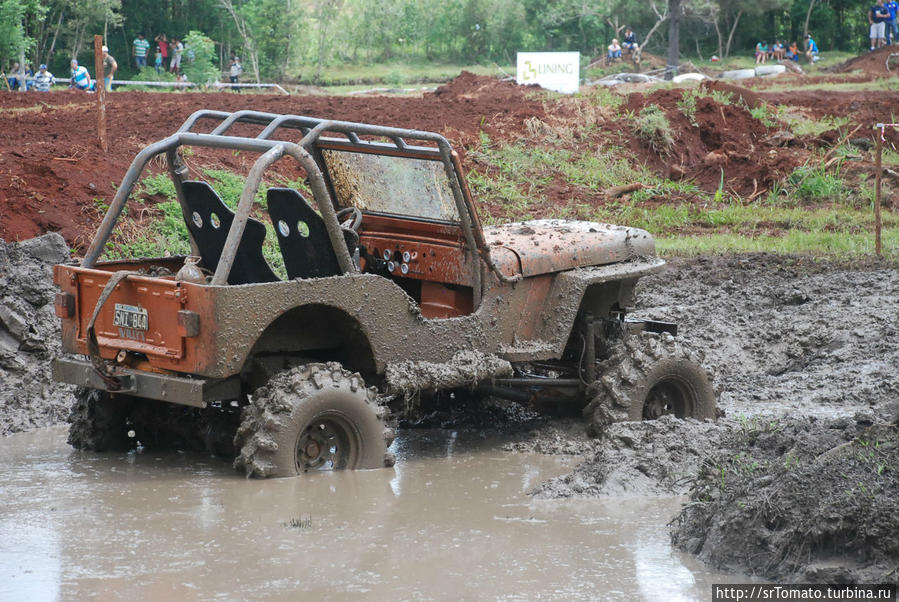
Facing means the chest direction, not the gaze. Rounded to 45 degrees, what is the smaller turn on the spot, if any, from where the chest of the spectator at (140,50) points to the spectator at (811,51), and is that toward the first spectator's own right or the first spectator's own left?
approximately 90° to the first spectator's own left

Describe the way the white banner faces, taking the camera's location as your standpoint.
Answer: facing the viewer

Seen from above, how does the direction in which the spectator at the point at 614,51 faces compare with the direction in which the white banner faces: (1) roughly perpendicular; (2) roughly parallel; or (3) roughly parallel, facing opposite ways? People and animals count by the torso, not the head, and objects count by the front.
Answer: roughly parallel

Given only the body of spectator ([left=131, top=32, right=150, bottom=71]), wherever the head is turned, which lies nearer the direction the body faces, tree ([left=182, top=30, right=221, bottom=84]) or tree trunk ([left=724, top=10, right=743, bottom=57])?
the tree

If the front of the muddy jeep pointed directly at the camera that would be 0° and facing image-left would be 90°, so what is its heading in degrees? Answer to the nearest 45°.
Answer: approximately 225°

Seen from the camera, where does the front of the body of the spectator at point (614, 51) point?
toward the camera

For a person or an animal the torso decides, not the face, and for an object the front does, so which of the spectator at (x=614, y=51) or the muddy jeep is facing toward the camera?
the spectator

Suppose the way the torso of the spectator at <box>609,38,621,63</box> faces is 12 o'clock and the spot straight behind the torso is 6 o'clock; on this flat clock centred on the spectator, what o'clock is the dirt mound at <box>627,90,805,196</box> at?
The dirt mound is roughly at 12 o'clock from the spectator.

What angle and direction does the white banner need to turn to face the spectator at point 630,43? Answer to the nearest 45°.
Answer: approximately 180°

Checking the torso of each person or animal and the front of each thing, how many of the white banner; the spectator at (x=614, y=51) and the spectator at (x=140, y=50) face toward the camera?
3

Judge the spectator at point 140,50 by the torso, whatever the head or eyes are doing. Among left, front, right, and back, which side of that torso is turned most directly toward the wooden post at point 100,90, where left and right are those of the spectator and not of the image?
front

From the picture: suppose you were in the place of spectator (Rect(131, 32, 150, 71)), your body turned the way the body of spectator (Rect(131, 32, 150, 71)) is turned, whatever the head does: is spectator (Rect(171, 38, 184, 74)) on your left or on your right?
on your left

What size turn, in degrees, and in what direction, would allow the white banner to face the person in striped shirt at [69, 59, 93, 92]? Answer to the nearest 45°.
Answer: approximately 90° to its right

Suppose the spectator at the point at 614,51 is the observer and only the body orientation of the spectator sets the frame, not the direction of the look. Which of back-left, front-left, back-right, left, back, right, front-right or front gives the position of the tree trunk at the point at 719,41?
back-left

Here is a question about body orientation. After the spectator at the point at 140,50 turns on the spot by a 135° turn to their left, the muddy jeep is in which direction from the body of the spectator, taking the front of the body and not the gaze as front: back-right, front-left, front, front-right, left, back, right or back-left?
back-right

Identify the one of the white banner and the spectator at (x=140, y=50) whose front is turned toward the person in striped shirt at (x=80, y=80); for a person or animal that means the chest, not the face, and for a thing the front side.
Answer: the spectator

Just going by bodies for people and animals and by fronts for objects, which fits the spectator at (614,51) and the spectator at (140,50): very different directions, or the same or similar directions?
same or similar directions
